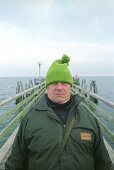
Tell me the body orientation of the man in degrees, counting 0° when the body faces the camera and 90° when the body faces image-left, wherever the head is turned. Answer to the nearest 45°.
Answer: approximately 0°
